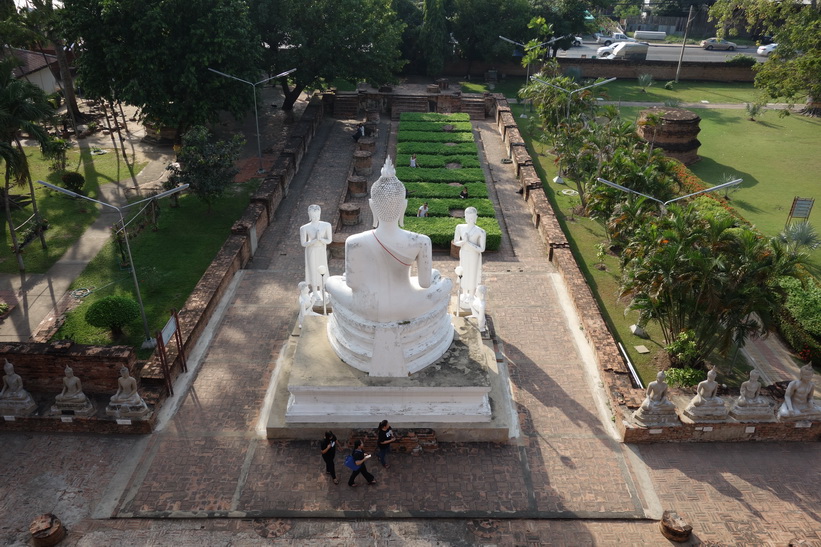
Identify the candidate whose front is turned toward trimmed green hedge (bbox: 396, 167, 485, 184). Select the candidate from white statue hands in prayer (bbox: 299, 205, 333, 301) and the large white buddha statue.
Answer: the large white buddha statue

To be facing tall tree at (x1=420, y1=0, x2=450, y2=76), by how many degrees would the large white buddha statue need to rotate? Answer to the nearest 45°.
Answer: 0° — it already faces it

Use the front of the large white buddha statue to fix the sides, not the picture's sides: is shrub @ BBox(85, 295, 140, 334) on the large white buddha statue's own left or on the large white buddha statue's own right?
on the large white buddha statue's own left

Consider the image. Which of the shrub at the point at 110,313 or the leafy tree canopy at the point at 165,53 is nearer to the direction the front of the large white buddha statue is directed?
the leafy tree canopy

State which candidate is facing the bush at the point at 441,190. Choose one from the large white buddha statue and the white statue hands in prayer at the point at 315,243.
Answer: the large white buddha statue

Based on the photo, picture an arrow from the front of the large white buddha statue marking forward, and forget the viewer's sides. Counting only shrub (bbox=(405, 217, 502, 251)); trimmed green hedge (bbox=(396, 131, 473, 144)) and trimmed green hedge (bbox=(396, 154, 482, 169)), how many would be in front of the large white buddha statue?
3

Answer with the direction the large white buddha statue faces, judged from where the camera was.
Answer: facing away from the viewer
